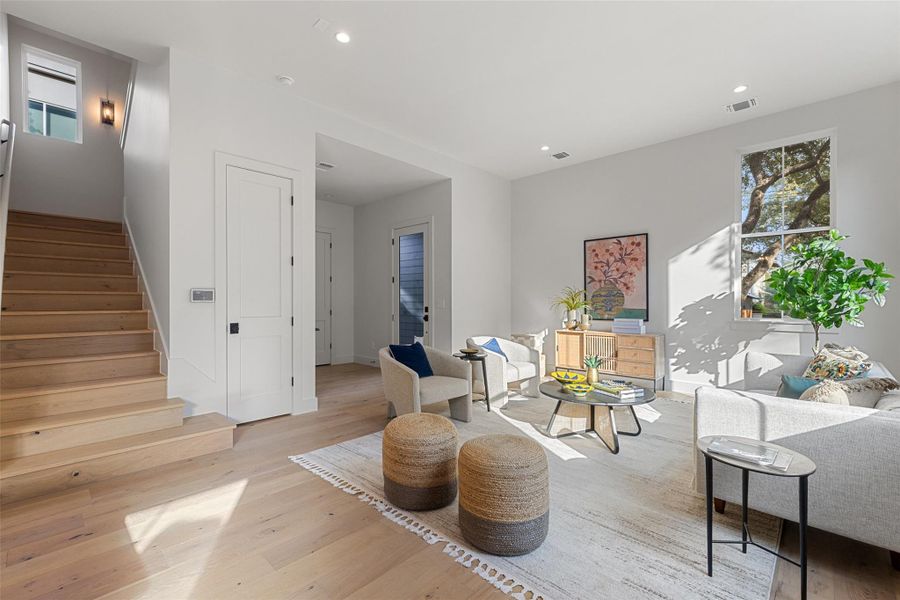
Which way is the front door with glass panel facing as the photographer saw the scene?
facing the viewer and to the left of the viewer

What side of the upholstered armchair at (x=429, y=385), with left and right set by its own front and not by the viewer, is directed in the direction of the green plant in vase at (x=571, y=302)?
left

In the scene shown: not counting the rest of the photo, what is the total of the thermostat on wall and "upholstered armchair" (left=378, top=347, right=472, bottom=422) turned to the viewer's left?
0

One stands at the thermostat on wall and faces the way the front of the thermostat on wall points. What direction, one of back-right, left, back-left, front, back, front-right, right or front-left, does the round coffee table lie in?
front-left

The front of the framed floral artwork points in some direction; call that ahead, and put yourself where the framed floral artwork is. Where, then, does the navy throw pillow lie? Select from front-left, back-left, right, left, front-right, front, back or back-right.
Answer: front

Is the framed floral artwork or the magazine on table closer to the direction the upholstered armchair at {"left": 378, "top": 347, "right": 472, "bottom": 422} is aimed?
the magazine on table

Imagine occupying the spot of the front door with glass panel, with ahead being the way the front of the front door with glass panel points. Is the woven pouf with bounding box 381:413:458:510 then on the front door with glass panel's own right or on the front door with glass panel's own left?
on the front door with glass panel's own left

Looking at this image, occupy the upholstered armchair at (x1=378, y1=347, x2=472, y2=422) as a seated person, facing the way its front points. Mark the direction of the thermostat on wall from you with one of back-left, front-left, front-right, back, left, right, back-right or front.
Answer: back-right

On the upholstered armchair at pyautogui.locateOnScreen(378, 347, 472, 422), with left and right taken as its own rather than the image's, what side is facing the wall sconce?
back

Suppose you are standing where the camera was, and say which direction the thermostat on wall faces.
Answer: facing the viewer

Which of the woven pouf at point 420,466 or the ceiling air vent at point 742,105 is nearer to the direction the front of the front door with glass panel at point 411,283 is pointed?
the woven pouf

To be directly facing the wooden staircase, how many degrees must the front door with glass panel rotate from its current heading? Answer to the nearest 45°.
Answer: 0° — it already faces it

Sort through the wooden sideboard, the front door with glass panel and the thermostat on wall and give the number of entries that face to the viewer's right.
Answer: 0

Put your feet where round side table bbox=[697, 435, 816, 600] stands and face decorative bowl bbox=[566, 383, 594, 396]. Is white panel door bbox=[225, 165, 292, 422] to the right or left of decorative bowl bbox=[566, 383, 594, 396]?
left

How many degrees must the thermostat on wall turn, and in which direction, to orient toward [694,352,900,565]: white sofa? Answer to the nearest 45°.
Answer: approximately 45° to its left

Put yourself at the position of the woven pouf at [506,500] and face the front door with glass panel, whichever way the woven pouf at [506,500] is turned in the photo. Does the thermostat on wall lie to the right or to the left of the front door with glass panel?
left
